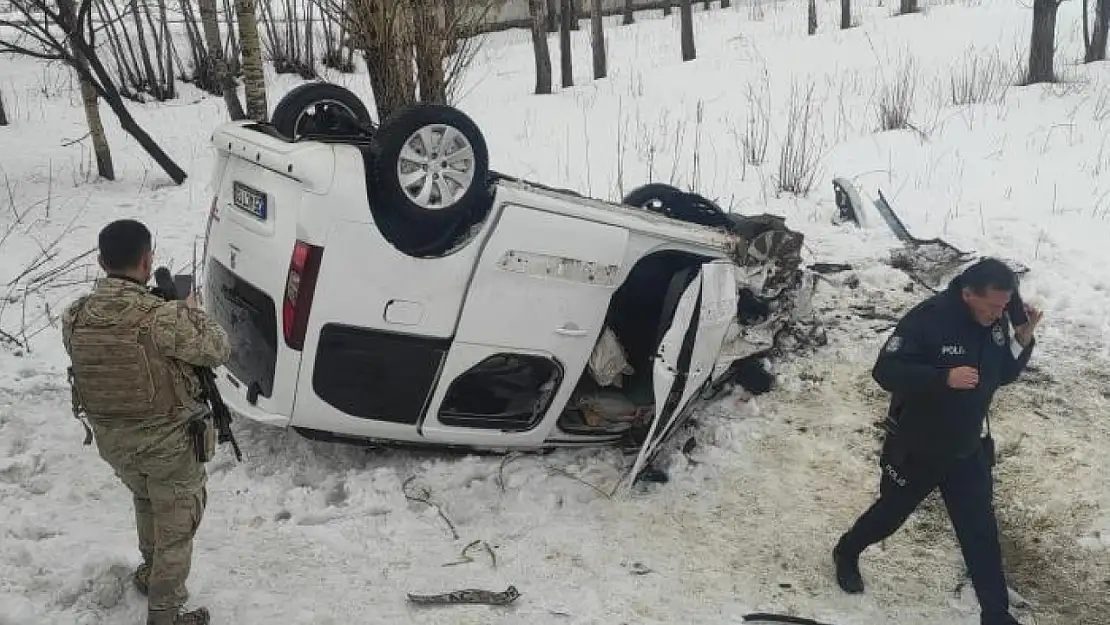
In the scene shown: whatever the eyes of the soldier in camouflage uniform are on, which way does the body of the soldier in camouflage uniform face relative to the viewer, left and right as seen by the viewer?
facing away from the viewer and to the right of the viewer

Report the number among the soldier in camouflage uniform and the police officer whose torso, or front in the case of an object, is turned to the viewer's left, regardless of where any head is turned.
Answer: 0

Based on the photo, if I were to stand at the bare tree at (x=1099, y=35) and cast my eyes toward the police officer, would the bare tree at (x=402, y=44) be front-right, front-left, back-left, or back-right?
front-right

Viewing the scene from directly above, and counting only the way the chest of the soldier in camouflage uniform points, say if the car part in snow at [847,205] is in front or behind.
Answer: in front

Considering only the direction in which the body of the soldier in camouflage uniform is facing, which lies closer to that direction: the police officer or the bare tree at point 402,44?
the bare tree

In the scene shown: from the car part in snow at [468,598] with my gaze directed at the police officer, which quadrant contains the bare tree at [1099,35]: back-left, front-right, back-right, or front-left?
front-left

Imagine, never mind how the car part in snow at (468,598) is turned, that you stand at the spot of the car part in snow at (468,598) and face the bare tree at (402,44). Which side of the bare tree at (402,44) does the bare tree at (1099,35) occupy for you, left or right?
right

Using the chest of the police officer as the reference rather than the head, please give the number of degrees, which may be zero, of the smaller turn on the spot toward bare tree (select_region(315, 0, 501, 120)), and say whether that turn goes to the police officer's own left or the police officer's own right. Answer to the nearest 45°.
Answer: approximately 180°

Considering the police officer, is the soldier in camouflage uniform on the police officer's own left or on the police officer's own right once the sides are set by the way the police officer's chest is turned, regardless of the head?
on the police officer's own right

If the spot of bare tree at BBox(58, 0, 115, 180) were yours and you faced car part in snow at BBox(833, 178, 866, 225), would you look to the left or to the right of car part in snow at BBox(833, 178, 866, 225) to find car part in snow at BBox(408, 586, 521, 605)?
right

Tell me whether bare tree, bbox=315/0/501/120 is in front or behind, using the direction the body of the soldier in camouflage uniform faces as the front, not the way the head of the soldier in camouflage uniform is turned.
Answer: in front

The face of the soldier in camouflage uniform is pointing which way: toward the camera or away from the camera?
away from the camera
